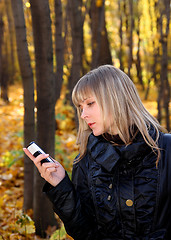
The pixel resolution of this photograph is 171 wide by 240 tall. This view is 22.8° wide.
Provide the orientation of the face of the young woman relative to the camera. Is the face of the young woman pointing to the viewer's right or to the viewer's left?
to the viewer's left

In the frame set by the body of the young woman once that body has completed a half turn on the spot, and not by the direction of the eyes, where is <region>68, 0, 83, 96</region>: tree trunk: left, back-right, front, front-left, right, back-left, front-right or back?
front-left

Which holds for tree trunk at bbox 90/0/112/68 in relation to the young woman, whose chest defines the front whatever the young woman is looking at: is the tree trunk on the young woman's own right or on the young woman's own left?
on the young woman's own right

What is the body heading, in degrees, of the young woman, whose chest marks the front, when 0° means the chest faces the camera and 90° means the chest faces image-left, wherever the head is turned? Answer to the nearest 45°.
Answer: approximately 45°

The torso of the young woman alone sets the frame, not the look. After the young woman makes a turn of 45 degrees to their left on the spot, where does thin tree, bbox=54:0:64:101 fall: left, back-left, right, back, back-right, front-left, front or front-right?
back
